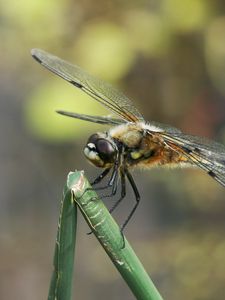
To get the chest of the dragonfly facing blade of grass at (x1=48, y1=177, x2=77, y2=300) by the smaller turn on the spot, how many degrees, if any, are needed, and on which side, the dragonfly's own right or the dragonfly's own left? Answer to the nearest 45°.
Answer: approximately 45° to the dragonfly's own left

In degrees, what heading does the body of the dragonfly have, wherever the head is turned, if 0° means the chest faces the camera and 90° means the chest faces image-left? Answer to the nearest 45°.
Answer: approximately 45°
